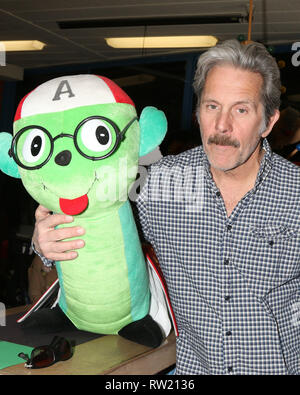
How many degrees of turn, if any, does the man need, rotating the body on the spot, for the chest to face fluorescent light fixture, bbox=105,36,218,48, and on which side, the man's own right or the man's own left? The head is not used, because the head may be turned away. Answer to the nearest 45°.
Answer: approximately 180°

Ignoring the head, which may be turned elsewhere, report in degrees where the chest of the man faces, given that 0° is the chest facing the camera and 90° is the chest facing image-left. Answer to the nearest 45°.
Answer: approximately 0°
